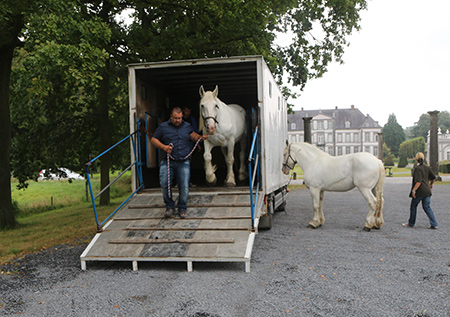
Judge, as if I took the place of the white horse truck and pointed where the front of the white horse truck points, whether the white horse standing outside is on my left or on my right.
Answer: on my right

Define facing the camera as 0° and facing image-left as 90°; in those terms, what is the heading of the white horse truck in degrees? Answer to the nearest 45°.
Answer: approximately 180°

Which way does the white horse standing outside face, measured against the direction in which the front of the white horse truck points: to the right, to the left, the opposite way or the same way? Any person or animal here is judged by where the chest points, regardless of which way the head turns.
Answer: to the left

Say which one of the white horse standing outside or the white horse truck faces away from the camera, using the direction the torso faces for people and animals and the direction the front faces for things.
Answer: the white horse truck

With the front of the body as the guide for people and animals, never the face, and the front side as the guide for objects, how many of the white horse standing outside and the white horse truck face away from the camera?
1

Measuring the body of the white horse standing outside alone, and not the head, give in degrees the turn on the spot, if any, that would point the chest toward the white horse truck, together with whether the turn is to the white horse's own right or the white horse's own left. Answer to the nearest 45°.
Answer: approximately 45° to the white horse's own left

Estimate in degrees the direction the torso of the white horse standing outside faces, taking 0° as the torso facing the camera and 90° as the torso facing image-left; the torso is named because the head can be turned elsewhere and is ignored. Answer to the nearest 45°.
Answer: approximately 90°
